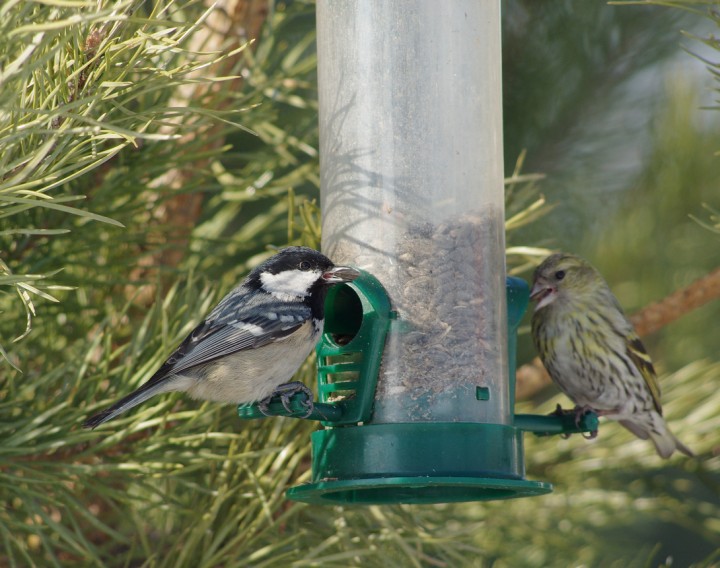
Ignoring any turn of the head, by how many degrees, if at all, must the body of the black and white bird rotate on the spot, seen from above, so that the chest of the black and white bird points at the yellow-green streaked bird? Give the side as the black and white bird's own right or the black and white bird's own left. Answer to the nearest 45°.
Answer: approximately 45° to the black and white bird's own left

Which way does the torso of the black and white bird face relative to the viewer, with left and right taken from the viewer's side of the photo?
facing to the right of the viewer
